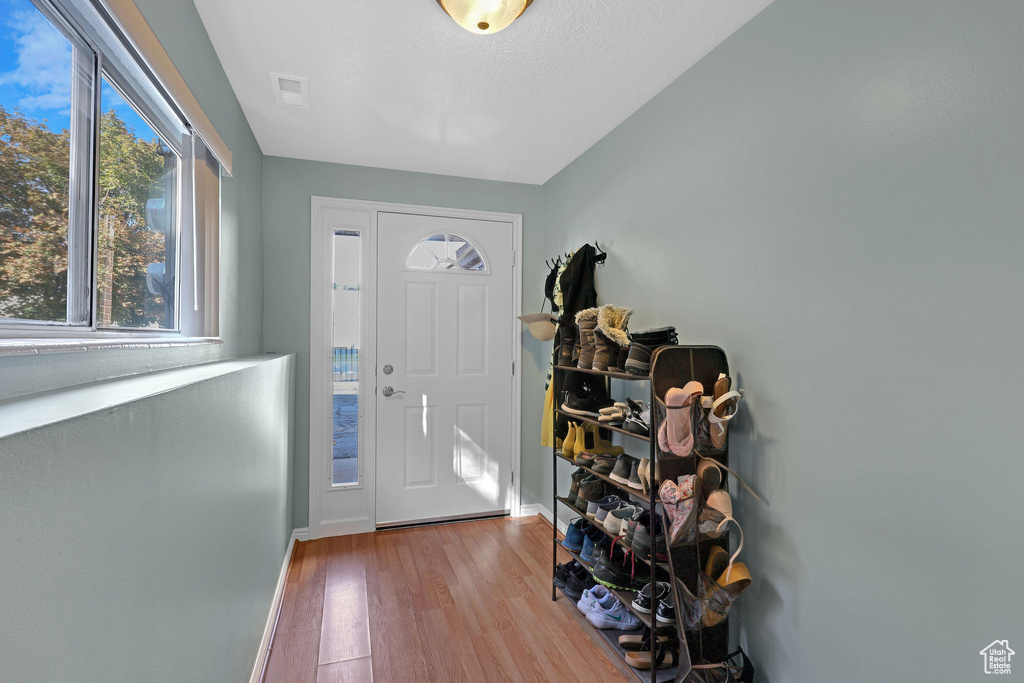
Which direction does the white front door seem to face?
toward the camera

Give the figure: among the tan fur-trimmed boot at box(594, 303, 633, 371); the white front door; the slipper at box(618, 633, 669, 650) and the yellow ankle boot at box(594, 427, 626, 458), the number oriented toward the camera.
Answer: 1

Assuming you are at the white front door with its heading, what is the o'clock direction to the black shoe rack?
The black shoe rack is roughly at 11 o'clock from the white front door.

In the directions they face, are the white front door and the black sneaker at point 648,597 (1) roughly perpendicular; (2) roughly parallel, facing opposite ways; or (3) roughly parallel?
roughly perpendicular

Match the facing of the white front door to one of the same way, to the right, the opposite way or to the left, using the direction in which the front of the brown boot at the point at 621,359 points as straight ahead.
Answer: to the left

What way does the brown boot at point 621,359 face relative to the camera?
to the viewer's left

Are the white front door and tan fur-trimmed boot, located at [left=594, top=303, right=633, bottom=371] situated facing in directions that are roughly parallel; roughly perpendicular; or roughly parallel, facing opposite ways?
roughly perpendicular

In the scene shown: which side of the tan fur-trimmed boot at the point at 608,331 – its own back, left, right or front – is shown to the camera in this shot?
left

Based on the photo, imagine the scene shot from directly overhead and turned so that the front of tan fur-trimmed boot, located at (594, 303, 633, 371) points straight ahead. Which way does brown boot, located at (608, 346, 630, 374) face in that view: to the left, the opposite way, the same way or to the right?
the same way

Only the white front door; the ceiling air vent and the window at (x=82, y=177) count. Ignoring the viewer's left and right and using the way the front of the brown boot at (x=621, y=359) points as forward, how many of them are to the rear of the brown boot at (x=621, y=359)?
0
